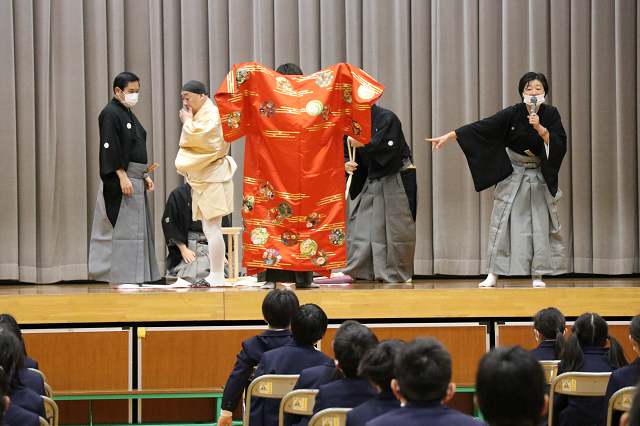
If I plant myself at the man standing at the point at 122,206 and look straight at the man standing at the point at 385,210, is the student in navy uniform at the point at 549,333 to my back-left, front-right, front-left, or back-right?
front-right

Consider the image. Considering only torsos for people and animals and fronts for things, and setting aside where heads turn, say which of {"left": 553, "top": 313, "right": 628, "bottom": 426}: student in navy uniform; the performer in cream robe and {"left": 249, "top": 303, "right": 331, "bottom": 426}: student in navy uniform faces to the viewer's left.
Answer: the performer in cream robe

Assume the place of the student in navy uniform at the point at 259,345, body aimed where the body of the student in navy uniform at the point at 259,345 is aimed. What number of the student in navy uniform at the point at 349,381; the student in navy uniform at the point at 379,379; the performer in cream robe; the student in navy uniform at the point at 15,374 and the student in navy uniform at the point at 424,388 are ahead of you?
1

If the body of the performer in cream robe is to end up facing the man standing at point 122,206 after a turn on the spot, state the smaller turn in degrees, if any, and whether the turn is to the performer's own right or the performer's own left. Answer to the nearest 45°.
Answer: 0° — they already face them

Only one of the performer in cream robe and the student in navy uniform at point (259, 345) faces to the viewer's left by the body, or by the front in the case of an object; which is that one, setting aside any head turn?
the performer in cream robe

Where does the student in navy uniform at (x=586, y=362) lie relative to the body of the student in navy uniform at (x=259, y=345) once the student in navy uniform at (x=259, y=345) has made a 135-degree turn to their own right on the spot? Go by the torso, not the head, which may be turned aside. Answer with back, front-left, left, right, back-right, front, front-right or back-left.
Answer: front-left

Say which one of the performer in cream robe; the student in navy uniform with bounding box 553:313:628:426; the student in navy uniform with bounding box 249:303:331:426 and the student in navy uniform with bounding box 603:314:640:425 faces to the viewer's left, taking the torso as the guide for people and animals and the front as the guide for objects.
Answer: the performer in cream robe

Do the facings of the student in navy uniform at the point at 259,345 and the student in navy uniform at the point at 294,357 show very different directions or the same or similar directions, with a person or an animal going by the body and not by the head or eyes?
same or similar directions

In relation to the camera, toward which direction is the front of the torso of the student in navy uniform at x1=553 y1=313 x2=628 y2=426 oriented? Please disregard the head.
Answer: away from the camera

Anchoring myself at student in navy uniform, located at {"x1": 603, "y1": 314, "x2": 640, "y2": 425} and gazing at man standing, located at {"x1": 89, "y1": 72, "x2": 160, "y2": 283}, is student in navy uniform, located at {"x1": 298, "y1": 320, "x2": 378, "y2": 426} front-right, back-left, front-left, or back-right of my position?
front-left

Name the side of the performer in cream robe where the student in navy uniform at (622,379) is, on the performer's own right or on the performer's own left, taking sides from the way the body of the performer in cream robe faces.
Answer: on the performer's own left

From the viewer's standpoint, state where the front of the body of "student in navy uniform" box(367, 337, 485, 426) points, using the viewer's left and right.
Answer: facing away from the viewer

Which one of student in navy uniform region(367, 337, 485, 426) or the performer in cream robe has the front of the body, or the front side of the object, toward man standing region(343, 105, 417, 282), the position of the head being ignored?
the student in navy uniform

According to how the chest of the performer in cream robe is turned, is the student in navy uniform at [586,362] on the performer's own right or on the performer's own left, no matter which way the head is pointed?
on the performer's own left

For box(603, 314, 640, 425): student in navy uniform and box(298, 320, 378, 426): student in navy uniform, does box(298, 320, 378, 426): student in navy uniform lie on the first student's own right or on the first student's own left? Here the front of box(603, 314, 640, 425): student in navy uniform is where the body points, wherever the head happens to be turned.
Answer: on the first student's own left

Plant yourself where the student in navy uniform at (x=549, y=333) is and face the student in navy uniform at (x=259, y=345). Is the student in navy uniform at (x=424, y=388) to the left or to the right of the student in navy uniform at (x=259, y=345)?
left

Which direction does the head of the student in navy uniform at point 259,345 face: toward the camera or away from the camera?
away from the camera

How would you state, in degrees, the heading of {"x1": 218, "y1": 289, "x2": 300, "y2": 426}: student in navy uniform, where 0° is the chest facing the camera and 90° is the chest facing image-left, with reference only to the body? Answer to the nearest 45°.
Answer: approximately 180°

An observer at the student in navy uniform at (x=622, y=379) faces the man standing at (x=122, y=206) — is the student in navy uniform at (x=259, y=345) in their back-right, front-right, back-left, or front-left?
front-left
